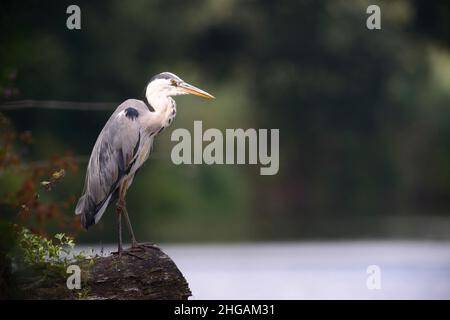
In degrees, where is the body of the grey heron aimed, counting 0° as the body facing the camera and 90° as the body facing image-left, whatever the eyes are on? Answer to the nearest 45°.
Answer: approximately 270°
